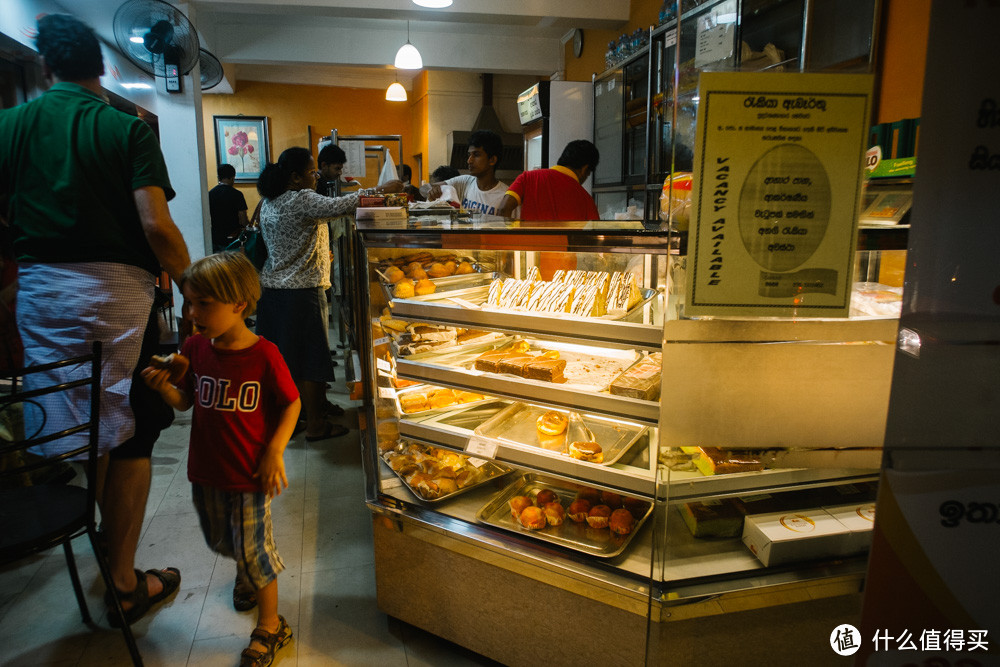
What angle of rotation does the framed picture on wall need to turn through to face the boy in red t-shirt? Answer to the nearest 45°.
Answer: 0° — it already faces them

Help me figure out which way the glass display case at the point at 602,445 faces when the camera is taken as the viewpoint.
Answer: facing the viewer and to the left of the viewer

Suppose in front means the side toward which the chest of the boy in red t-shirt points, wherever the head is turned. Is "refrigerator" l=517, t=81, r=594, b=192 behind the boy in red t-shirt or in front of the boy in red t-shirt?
behind

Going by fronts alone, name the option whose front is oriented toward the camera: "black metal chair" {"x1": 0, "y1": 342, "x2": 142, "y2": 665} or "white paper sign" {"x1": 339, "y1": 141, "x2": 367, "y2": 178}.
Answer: the white paper sign

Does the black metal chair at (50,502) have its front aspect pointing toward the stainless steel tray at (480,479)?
no

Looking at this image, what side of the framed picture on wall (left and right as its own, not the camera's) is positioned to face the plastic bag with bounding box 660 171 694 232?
front

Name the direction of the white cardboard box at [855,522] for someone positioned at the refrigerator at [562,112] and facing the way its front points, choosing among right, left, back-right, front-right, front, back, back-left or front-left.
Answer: front-left

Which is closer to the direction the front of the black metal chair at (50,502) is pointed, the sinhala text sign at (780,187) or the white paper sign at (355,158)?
the white paper sign

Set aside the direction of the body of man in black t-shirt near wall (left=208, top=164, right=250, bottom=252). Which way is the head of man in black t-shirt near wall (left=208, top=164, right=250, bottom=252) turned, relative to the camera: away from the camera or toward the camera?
away from the camera

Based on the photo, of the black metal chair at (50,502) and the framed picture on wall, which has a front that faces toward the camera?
the framed picture on wall

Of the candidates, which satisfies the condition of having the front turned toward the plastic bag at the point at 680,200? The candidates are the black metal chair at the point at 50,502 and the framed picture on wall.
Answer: the framed picture on wall

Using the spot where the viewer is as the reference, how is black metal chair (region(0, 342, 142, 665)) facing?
facing away from the viewer and to the left of the viewer

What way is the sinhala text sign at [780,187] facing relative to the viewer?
toward the camera

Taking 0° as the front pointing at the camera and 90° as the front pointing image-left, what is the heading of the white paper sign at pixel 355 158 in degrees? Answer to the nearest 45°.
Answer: approximately 0°

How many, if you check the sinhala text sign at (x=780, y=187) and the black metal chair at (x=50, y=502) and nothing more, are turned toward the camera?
1

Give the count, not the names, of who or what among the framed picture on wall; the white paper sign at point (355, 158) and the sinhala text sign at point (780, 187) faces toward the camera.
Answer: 3

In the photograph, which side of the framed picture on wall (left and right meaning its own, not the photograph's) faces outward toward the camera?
front

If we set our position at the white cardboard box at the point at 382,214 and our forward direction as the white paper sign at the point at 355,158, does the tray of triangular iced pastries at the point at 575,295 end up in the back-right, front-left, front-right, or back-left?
back-right
